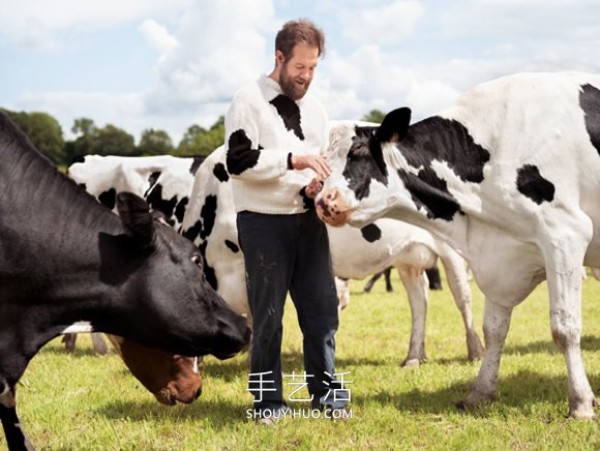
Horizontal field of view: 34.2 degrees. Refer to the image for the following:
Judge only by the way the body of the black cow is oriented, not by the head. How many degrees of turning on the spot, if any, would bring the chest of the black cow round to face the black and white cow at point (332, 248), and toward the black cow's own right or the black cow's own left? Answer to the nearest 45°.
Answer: approximately 45° to the black cow's own left

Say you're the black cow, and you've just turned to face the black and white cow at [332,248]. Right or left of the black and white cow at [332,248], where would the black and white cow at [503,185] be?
right

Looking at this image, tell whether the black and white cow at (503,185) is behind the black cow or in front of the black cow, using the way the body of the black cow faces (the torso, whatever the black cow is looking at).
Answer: in front

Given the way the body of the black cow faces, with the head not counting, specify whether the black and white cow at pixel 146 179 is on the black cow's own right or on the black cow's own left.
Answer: on the black cow's own left

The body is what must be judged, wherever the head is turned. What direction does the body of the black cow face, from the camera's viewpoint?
to the viewer's right
